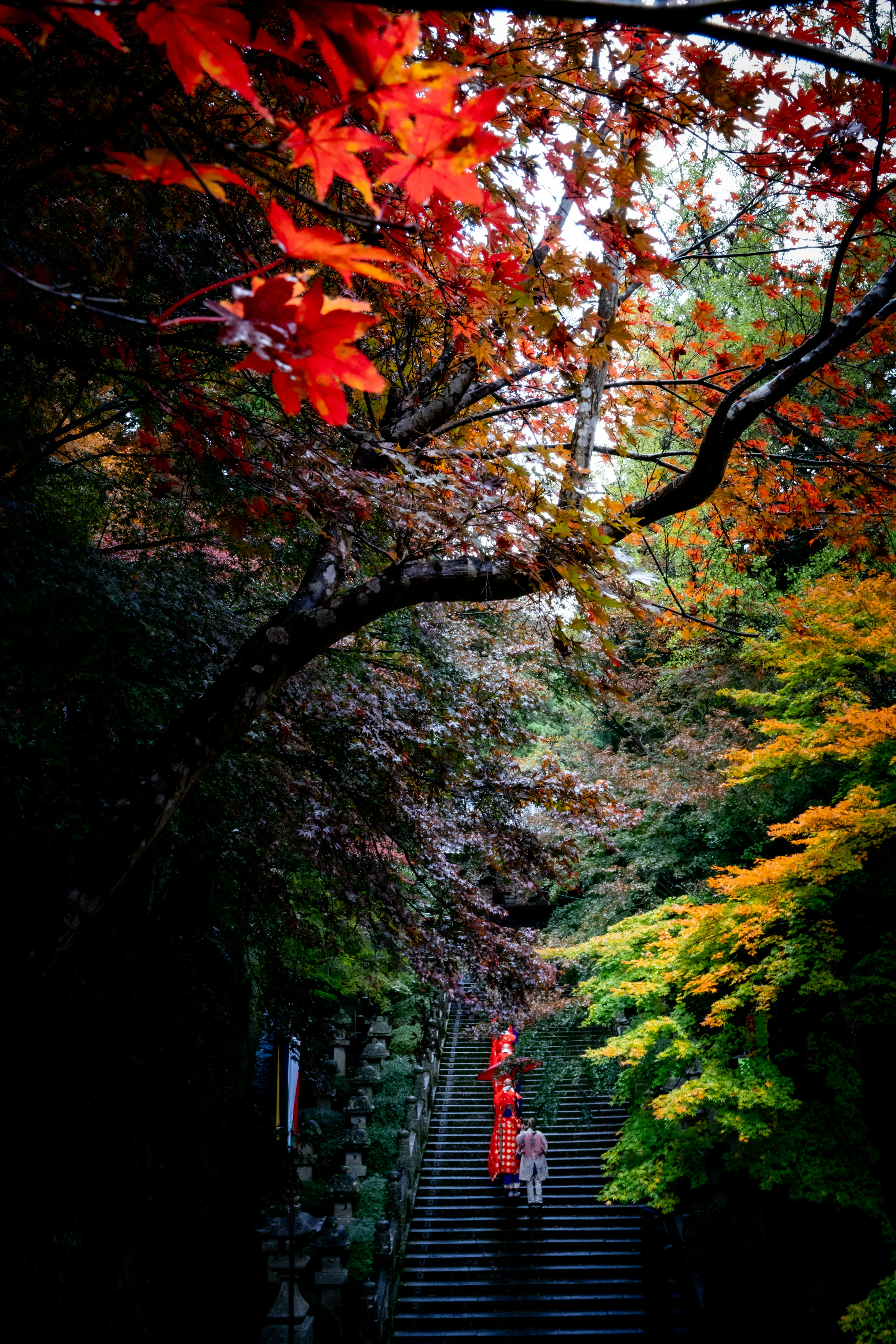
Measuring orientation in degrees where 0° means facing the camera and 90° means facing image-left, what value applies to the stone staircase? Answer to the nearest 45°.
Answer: approximately 0°

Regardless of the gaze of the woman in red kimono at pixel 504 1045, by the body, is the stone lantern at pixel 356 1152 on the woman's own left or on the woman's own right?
on the woman's own left

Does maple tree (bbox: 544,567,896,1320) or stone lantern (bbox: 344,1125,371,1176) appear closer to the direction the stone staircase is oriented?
the maple tree

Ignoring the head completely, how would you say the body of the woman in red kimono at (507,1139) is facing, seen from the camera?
away from the camera

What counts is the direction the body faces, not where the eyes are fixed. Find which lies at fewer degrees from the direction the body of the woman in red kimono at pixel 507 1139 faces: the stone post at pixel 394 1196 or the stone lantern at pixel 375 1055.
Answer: the stone lantern

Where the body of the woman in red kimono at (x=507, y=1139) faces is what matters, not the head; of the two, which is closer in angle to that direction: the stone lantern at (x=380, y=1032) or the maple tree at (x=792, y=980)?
the stone lantern

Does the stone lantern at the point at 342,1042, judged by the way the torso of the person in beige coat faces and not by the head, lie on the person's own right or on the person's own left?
on the person's own left

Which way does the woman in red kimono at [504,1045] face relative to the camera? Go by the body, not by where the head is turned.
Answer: away from the camera

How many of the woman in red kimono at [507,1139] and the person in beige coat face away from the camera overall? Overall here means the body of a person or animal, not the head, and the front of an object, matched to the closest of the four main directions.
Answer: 2

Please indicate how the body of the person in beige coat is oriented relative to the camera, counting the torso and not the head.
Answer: away from the camera

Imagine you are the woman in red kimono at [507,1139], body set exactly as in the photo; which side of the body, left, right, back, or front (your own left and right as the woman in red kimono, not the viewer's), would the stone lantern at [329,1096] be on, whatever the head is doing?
left

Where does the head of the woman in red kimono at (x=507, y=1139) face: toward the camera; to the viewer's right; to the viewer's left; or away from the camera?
away from the camera
